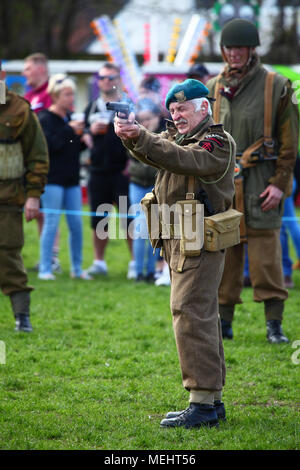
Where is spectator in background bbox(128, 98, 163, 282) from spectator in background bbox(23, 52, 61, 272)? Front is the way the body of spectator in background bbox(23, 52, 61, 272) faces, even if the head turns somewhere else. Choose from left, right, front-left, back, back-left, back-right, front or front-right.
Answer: left

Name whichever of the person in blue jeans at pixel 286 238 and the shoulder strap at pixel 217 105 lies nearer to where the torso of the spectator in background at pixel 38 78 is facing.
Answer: the shoulder strap

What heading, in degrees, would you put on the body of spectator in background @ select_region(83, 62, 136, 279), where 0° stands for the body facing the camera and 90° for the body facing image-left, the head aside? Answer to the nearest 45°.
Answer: approximately 0°

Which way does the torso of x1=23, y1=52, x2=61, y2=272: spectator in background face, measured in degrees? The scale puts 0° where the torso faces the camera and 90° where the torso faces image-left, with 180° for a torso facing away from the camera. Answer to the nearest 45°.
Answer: approximately 45°

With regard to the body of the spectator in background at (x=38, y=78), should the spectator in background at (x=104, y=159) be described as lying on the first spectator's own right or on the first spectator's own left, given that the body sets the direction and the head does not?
on the first spectator's own left

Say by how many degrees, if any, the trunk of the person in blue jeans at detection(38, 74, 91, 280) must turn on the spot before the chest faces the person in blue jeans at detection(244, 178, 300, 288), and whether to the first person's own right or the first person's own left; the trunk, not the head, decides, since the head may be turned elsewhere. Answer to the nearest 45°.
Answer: approximately 45° to the first person's own left

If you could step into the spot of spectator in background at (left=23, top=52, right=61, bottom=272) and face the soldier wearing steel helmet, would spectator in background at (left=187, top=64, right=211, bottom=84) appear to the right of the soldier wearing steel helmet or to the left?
left

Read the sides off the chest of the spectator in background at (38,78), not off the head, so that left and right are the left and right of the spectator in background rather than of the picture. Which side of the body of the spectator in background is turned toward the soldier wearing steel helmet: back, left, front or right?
left
